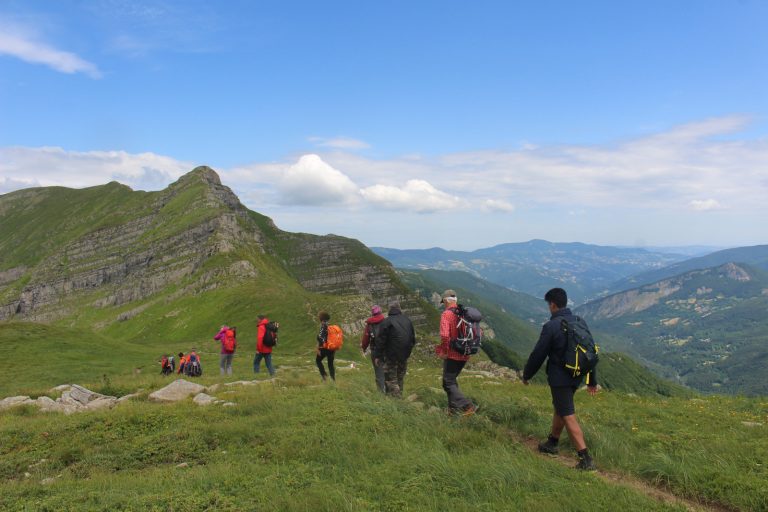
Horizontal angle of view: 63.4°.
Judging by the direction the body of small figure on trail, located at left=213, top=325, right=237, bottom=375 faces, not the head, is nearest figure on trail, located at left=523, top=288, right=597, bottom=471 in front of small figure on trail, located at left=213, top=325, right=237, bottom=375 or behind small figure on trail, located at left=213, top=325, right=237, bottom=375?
behind

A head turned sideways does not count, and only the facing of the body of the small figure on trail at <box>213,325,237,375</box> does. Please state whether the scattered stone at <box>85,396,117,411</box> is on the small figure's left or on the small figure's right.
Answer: on the small figure's left

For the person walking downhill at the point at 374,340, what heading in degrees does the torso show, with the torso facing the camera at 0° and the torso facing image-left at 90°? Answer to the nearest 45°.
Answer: approximately 135°

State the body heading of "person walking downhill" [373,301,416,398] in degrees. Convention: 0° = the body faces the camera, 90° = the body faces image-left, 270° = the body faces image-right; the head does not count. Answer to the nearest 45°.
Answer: approximately 135°

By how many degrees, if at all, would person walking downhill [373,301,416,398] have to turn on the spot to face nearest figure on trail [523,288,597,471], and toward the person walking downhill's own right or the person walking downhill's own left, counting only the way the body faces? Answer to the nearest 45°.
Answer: approximately 180°

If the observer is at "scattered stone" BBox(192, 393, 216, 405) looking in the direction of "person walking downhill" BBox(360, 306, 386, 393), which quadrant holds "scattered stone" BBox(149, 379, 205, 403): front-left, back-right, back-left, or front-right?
back-left

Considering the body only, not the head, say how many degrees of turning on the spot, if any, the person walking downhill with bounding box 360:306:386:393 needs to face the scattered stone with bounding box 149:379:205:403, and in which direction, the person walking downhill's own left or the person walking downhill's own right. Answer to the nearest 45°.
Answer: approximately 45° to the person walking downhill's own left

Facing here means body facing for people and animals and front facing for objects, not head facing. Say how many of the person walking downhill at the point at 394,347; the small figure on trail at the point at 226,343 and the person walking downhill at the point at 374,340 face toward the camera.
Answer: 0

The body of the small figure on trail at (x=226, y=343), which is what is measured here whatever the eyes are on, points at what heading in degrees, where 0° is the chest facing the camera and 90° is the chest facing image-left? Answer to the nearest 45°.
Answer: approximately 135°

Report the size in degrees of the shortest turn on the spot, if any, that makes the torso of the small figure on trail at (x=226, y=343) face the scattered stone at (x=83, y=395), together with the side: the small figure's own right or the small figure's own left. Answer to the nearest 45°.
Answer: approximately 90° to the small figure's own left

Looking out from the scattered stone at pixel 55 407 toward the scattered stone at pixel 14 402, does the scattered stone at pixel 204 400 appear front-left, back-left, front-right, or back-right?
back-right

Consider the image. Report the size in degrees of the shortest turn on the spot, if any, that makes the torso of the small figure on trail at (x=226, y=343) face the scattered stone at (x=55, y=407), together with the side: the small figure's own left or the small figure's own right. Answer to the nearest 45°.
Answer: approximately 90° to the small figure's own left

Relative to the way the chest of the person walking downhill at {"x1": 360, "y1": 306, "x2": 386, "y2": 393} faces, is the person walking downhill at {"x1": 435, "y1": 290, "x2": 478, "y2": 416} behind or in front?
behind

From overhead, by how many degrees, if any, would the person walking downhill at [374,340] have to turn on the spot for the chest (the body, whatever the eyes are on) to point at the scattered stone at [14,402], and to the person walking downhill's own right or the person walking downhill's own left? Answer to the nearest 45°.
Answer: approximately 45° to the person walking downhill's own left
